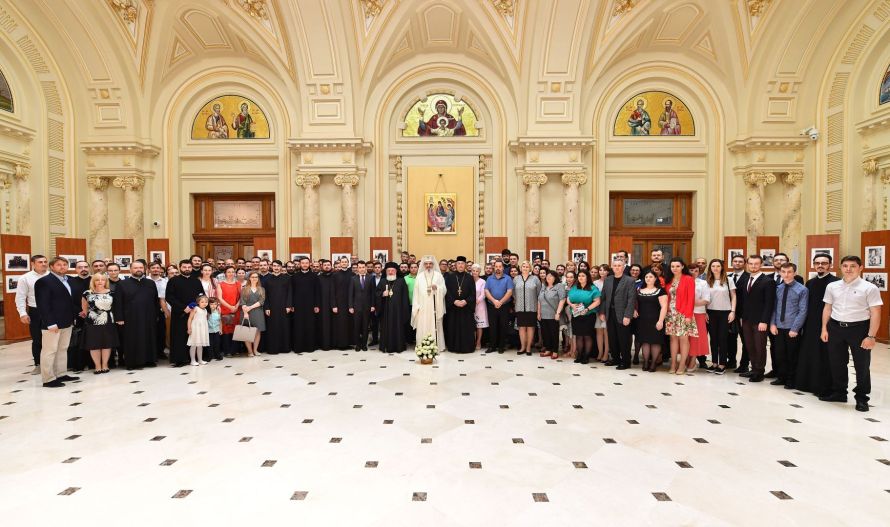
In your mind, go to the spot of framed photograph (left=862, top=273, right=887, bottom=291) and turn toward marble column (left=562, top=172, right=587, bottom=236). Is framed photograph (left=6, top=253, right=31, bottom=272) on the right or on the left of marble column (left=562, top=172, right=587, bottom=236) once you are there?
left

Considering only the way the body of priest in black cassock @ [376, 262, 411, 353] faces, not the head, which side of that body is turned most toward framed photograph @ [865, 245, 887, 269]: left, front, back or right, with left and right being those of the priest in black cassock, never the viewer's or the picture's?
left

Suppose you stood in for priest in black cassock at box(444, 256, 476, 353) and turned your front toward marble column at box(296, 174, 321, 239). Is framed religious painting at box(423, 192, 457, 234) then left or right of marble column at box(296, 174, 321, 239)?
right

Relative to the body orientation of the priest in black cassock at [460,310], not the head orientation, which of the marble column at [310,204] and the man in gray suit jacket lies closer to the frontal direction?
the man in gray suit jacket
